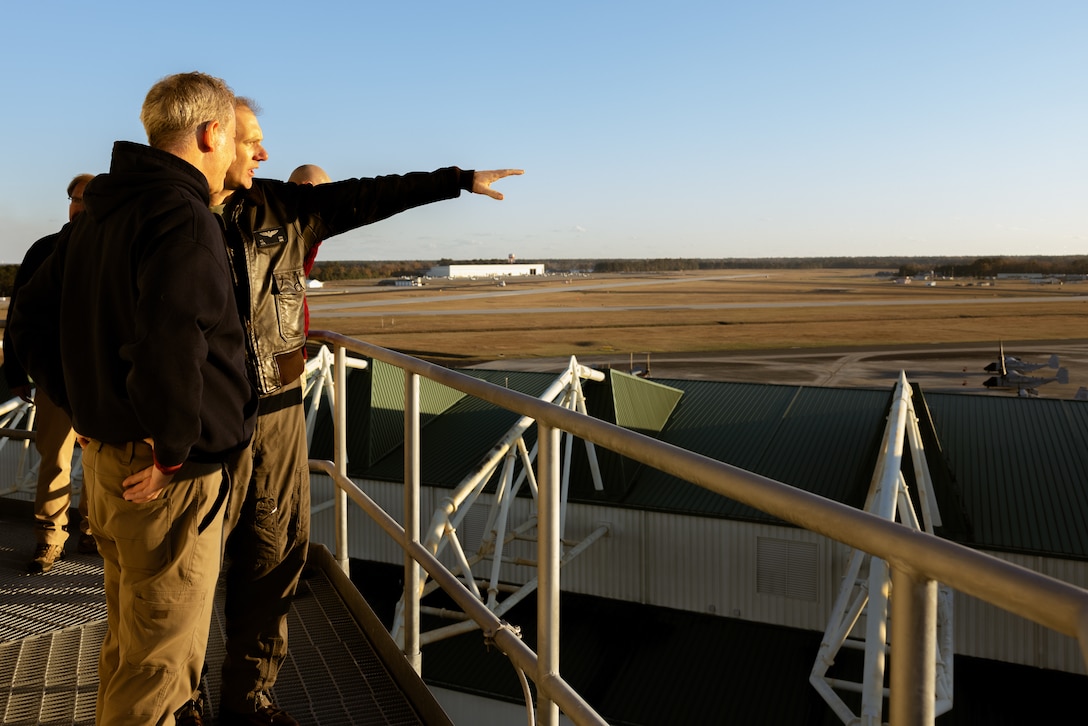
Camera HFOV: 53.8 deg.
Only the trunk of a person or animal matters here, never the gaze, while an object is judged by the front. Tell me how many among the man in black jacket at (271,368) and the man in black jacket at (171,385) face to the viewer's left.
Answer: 0

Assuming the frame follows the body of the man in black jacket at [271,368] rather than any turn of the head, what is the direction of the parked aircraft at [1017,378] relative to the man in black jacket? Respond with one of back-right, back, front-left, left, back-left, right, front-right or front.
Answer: left

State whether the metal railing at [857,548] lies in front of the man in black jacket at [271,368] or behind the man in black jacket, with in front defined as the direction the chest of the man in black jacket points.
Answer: in front

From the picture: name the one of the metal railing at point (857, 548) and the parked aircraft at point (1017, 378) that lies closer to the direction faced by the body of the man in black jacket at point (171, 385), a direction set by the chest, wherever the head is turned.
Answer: the parked aircraft

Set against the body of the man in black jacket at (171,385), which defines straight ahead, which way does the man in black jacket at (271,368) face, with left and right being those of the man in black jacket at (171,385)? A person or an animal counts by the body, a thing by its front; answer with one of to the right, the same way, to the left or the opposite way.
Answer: to the right

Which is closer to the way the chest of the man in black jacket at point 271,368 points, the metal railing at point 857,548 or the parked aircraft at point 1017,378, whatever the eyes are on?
the metal railing

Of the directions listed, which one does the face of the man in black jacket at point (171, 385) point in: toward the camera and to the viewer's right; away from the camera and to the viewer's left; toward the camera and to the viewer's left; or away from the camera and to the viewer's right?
away from the camera and to the viewer's right

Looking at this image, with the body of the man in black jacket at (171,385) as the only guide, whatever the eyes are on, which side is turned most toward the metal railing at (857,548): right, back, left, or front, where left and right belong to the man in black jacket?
right

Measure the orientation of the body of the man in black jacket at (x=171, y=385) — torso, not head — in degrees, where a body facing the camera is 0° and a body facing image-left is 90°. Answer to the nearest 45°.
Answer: approximately 225°

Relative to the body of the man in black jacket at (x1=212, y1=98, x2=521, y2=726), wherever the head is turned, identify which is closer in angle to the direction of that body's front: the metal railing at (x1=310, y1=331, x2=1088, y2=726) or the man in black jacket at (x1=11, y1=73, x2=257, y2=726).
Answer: the metal railing

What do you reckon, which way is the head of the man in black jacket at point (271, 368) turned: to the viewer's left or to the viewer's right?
to the viewer's right

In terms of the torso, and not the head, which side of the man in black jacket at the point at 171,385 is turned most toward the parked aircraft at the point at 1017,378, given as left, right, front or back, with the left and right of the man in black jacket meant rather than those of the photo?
front

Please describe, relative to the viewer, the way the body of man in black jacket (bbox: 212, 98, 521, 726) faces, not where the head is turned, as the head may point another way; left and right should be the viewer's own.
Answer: facing the viewer and to the right of the viewer

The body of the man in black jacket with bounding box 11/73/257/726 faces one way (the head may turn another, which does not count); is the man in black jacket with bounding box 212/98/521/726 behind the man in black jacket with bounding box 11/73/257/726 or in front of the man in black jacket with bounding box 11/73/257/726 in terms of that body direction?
in front
